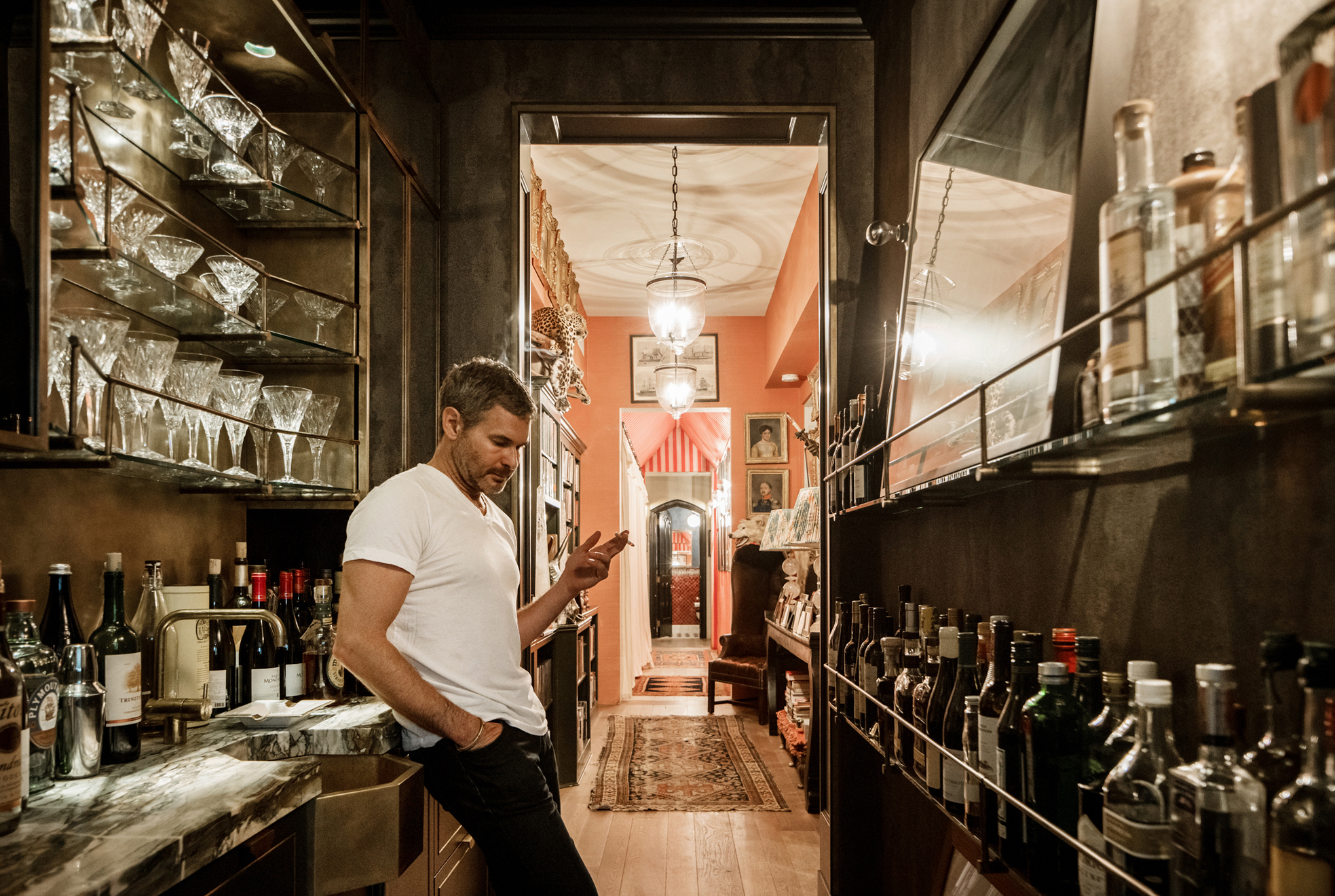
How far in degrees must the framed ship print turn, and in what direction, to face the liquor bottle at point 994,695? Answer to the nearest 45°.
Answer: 0° — it already faces it

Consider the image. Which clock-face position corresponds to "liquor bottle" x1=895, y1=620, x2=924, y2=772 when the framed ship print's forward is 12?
The liquor bottle is roughly at 12 o'clock from the framed ship print.

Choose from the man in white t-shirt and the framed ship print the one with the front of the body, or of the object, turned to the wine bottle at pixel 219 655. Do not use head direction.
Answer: the framed ship print

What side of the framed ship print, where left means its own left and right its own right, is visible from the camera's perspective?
front

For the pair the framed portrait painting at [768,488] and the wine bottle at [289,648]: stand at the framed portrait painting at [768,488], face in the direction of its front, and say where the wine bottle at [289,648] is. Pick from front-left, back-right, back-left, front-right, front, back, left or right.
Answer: front

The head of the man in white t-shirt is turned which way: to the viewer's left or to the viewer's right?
to the viewer's right

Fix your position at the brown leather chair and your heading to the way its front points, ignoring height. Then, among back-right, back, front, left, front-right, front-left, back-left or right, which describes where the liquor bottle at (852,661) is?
front-left

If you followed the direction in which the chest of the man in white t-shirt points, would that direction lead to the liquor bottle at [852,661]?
no

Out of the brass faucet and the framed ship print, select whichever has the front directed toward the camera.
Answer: the framed ship print
